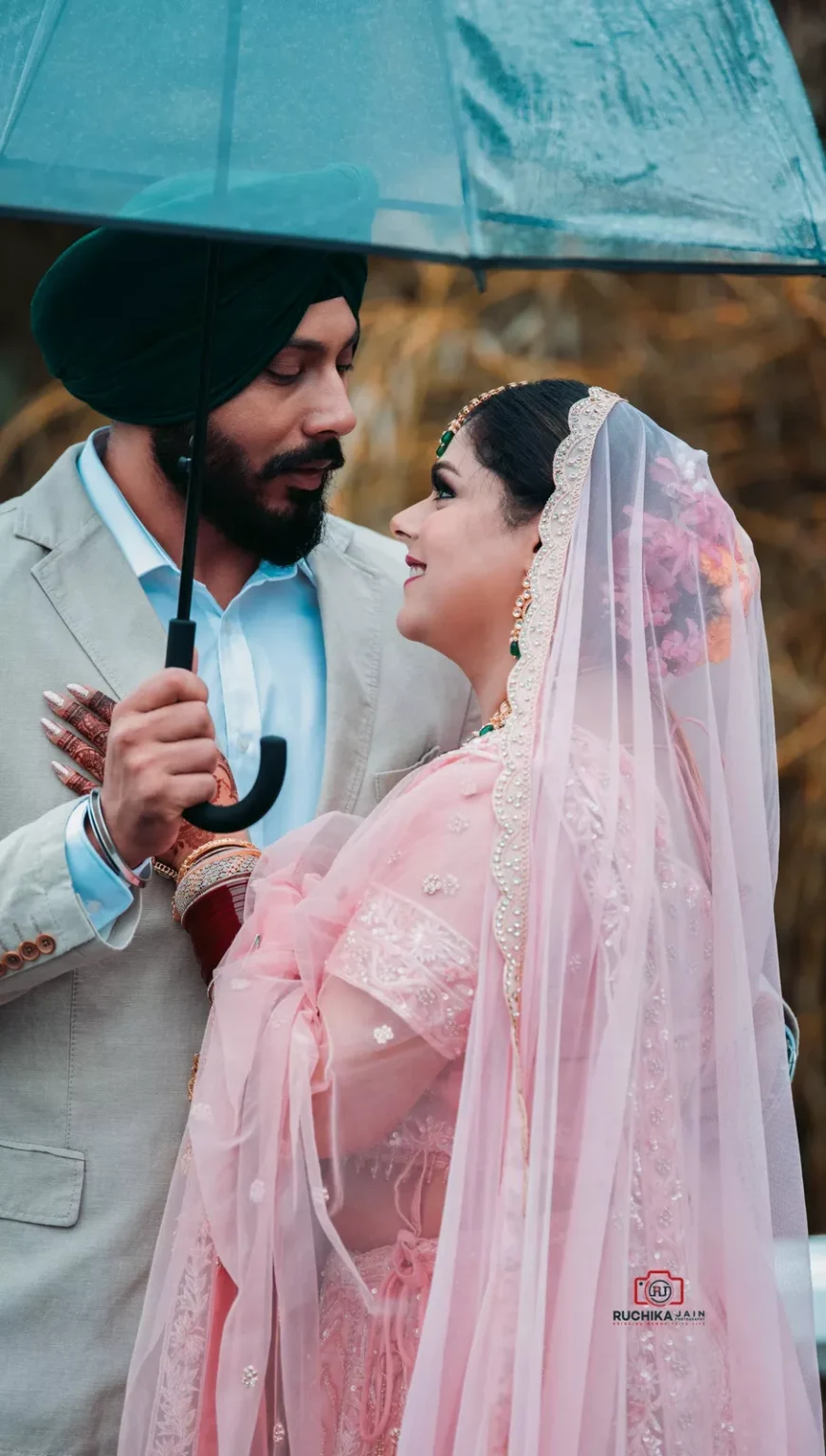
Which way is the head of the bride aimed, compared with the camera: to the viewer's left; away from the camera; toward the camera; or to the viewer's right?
to the viewer's left

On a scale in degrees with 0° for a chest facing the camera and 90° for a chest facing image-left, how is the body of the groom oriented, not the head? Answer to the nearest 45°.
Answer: approximately 315°
